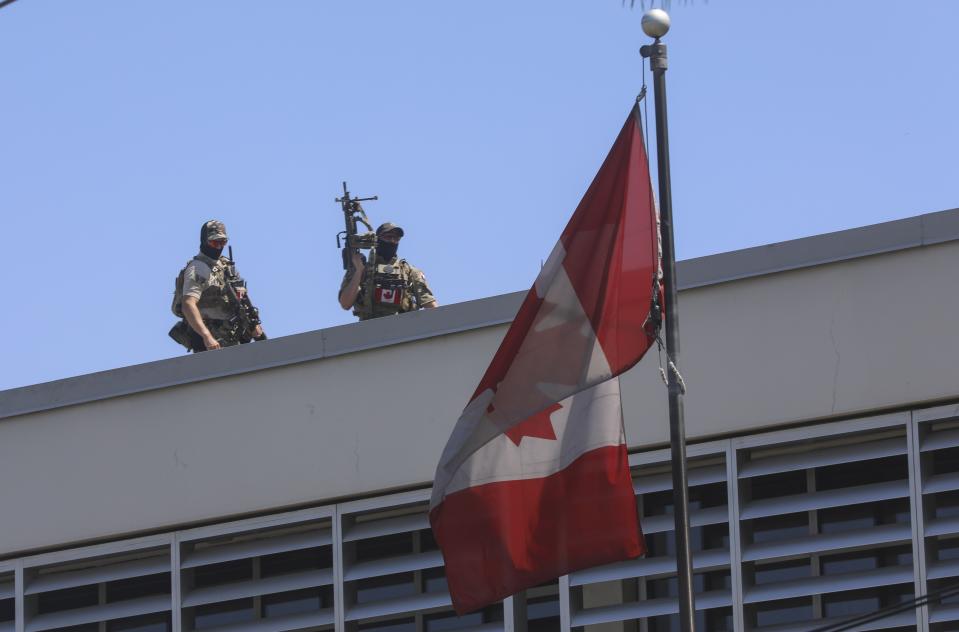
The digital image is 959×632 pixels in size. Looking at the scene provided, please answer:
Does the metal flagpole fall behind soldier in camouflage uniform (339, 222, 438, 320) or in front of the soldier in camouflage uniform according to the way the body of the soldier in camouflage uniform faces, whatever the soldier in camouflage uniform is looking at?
in front

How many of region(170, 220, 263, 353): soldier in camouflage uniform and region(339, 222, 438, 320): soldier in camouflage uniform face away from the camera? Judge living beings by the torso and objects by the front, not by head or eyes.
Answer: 0

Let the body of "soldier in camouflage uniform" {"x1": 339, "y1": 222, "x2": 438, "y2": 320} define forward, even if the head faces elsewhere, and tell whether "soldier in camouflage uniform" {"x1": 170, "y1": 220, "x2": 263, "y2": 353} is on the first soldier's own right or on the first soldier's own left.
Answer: on the first soldier's own right

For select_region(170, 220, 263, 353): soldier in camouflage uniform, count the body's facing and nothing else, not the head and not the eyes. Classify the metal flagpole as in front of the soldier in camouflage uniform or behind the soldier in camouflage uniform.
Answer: in front

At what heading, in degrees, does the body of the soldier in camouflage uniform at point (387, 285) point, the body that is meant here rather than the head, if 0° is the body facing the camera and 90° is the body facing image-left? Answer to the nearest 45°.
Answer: approximately 0°

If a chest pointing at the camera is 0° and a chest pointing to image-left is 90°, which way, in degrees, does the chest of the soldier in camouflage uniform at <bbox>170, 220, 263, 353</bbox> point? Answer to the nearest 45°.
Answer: approximately 315°
